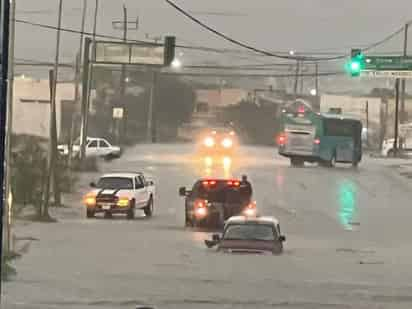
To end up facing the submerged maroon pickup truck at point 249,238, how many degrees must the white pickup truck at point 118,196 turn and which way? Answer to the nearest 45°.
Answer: approximately 45° to its left

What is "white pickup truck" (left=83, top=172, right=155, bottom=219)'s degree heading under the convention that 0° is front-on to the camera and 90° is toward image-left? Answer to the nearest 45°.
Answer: approximately 45°

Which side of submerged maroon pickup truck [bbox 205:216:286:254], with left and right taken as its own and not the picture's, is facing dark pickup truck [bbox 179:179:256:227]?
back

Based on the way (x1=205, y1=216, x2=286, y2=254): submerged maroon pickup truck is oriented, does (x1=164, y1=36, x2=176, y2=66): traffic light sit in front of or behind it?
behind

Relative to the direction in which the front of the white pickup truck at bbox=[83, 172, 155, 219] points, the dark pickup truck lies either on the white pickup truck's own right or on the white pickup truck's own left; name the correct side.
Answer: on the white pickup truck's own left

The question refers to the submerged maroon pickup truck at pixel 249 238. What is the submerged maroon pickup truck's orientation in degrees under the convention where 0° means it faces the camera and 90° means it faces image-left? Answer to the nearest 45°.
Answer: approximately 0°

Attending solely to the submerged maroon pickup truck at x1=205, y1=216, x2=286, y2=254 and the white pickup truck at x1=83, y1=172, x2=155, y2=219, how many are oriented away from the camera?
0
